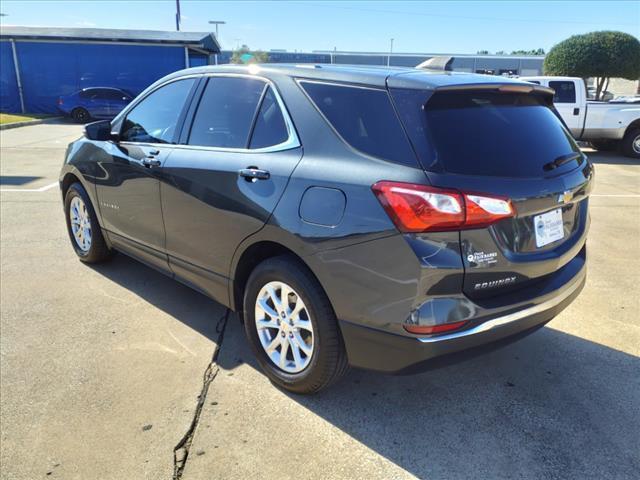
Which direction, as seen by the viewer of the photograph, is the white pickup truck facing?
facing to the left of the viewer

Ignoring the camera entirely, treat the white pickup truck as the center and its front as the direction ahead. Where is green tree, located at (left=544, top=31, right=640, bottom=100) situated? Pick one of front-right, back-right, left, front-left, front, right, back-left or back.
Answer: right

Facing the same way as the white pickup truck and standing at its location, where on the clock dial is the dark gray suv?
The dark gray suv is roughly at 9 o'clock from the white pickup truck.

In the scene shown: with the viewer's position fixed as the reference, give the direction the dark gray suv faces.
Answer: facing away from the viewer and to the left of the viewer

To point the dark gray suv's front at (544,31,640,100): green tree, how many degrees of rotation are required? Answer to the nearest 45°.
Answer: approximately 90° to its right

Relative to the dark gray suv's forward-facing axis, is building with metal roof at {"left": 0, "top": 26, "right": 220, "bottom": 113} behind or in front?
in front

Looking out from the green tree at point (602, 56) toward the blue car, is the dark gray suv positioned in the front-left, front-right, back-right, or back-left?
front-left

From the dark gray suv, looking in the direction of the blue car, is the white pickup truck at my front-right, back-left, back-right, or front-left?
front-right

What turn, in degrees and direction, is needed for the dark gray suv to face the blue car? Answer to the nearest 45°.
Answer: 0° — it already faces it
